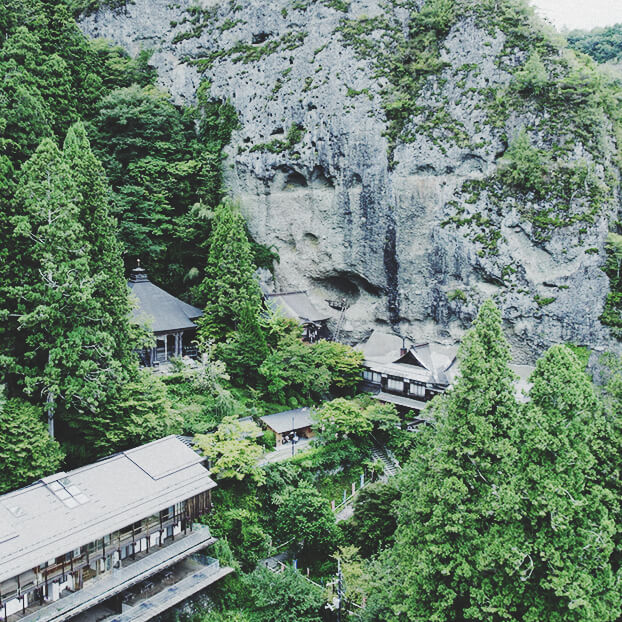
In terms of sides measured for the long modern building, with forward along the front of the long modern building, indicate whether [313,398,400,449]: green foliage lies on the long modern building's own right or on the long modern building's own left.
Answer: on the long modern building's own left

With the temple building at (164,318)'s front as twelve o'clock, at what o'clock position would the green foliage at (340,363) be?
The green foliage is roughly at 11 o'clock from the temple building.

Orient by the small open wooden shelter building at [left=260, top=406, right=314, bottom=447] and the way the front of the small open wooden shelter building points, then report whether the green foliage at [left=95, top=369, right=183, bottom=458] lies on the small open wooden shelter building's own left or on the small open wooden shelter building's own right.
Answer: on the small open wooden shelter building's own right

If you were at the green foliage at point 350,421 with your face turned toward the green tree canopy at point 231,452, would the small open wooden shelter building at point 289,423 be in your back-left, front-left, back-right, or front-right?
front-right

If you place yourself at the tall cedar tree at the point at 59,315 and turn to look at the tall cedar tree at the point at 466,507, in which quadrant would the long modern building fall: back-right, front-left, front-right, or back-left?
front-right

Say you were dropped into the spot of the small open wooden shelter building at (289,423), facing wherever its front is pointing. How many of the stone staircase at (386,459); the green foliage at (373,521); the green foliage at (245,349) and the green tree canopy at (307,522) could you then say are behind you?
1

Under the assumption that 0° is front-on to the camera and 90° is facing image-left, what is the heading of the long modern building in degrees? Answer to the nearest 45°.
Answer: approximately 315°

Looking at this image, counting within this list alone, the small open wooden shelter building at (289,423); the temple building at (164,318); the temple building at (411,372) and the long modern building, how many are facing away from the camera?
0

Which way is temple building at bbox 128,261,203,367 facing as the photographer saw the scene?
facing the viewer and to the right of the viewer

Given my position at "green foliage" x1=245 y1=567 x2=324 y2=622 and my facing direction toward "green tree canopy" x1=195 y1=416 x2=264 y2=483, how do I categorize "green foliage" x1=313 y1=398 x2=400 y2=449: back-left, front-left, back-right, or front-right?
front-right

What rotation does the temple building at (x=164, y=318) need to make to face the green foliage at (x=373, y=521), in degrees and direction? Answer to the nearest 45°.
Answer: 0° — it already faces it

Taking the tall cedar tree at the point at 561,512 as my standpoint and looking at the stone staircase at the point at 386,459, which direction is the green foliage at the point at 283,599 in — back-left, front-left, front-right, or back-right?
front-left

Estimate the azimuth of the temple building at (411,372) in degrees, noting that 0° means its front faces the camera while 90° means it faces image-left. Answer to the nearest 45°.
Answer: approximately 45°

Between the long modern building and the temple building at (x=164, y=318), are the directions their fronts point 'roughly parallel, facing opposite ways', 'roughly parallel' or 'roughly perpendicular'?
roughly parallel

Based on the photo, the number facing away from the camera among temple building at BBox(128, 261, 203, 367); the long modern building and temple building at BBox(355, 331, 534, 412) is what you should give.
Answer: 0
